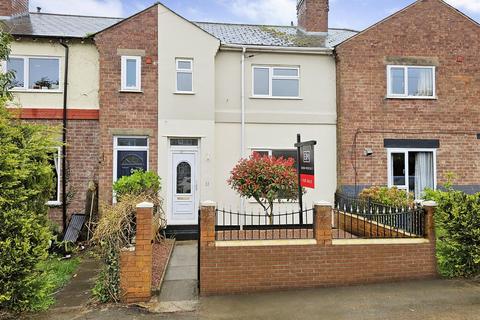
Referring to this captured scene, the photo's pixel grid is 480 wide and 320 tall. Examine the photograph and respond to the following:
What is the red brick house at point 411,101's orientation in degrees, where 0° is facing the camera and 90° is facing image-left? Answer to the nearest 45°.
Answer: approximately 0°

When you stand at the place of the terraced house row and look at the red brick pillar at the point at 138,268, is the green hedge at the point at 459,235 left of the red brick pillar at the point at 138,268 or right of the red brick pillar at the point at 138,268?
left

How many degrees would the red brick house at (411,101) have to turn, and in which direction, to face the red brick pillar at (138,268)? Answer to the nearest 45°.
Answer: approximately 45° to its right

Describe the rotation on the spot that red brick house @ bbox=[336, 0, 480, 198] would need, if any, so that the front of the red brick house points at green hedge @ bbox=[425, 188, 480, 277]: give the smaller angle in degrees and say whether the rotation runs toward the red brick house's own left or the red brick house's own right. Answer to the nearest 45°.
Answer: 0° — it already faces it

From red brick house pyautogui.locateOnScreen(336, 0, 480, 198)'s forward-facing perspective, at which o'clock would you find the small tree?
The small tree is roughly at 1 o'clock from the red brick house.
